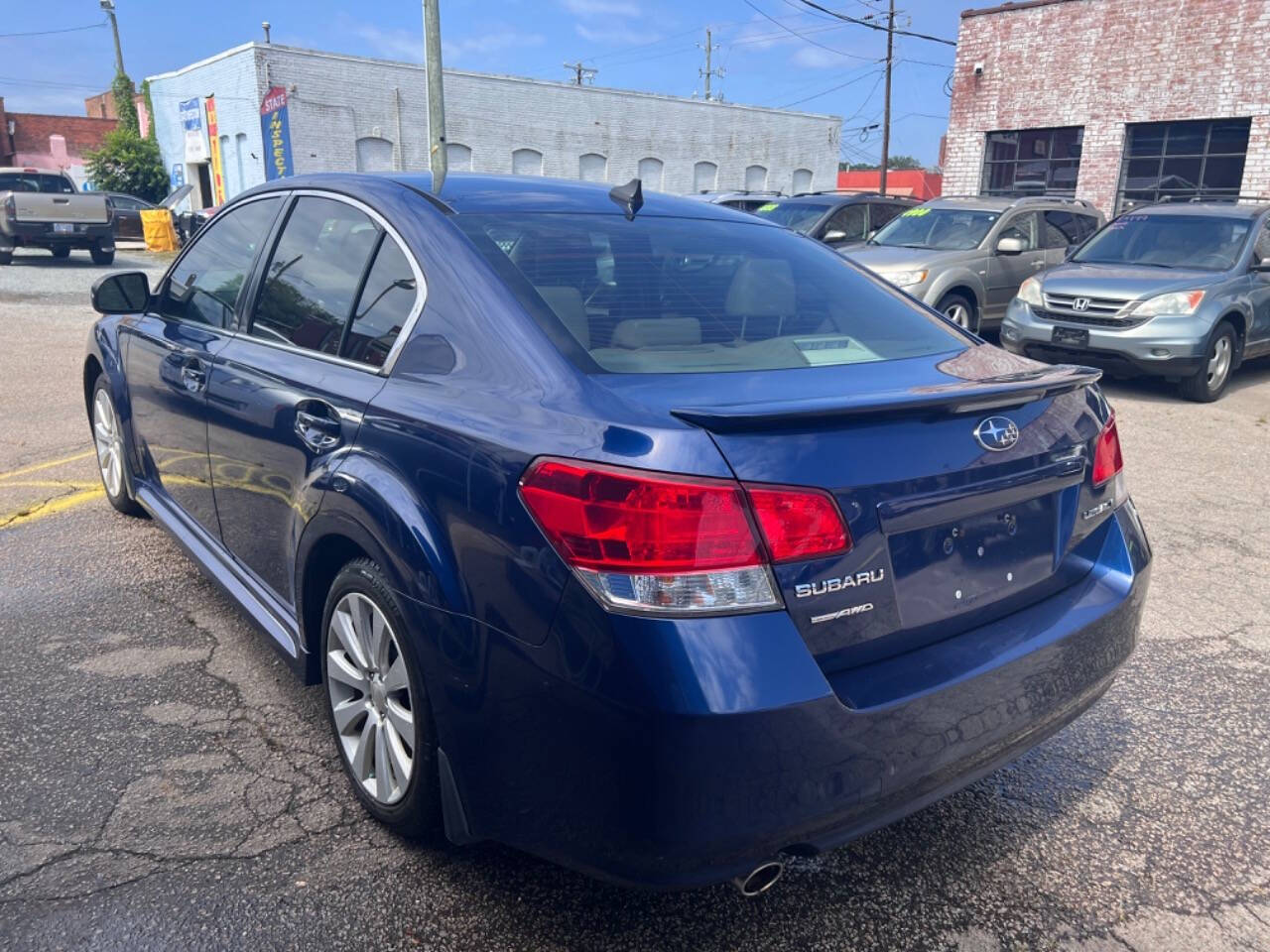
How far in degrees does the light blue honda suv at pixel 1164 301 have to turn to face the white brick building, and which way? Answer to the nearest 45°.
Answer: approximately 90° to its right

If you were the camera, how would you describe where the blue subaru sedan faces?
facing away from the viewer and to the left of the viewer

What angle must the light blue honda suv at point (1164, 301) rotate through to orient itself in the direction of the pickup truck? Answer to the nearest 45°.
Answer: approximately 45° to its right

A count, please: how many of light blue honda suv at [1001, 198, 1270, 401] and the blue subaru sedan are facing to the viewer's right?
0

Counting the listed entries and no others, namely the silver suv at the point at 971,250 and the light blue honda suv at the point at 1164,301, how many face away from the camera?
0

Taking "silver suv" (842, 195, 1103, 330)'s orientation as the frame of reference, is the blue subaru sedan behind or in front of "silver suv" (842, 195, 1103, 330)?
in front

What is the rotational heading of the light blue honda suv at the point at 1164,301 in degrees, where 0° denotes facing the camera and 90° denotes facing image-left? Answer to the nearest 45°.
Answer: approximately 45°

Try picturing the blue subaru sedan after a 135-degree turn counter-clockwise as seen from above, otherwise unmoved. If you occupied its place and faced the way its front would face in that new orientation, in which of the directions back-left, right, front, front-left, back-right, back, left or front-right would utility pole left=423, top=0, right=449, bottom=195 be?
back

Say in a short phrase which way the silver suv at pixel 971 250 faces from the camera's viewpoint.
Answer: facing the viewer and to the left of the viewer

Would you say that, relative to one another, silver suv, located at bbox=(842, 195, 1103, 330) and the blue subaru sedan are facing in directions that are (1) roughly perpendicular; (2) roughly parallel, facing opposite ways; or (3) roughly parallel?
roughly perpendicular

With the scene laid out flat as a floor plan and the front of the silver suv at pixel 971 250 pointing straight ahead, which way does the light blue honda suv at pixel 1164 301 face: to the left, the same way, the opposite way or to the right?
the same way

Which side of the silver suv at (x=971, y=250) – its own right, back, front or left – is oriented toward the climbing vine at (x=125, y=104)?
right

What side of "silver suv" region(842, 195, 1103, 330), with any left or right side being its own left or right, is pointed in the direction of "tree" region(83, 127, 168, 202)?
right

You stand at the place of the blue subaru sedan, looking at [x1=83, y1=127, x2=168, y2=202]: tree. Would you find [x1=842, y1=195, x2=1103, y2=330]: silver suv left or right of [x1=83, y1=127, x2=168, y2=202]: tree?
right

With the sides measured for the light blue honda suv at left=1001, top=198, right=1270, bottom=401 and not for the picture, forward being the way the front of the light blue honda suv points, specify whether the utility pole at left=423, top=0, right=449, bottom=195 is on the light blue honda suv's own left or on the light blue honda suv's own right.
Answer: on the light blue honda suv's own right

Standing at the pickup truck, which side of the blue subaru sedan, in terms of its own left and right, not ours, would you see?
front

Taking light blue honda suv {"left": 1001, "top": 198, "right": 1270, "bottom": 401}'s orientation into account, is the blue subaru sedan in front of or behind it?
in front
